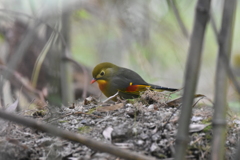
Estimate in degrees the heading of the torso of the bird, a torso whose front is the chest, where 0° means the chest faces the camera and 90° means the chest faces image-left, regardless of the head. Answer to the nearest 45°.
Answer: approximately 90°

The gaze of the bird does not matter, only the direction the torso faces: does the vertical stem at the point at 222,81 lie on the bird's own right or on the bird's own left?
on the bird's own left

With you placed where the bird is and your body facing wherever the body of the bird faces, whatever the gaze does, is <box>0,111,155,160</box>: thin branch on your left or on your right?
on your left

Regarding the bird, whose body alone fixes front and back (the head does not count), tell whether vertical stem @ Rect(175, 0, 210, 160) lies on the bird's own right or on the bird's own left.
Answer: on the bird's own left
